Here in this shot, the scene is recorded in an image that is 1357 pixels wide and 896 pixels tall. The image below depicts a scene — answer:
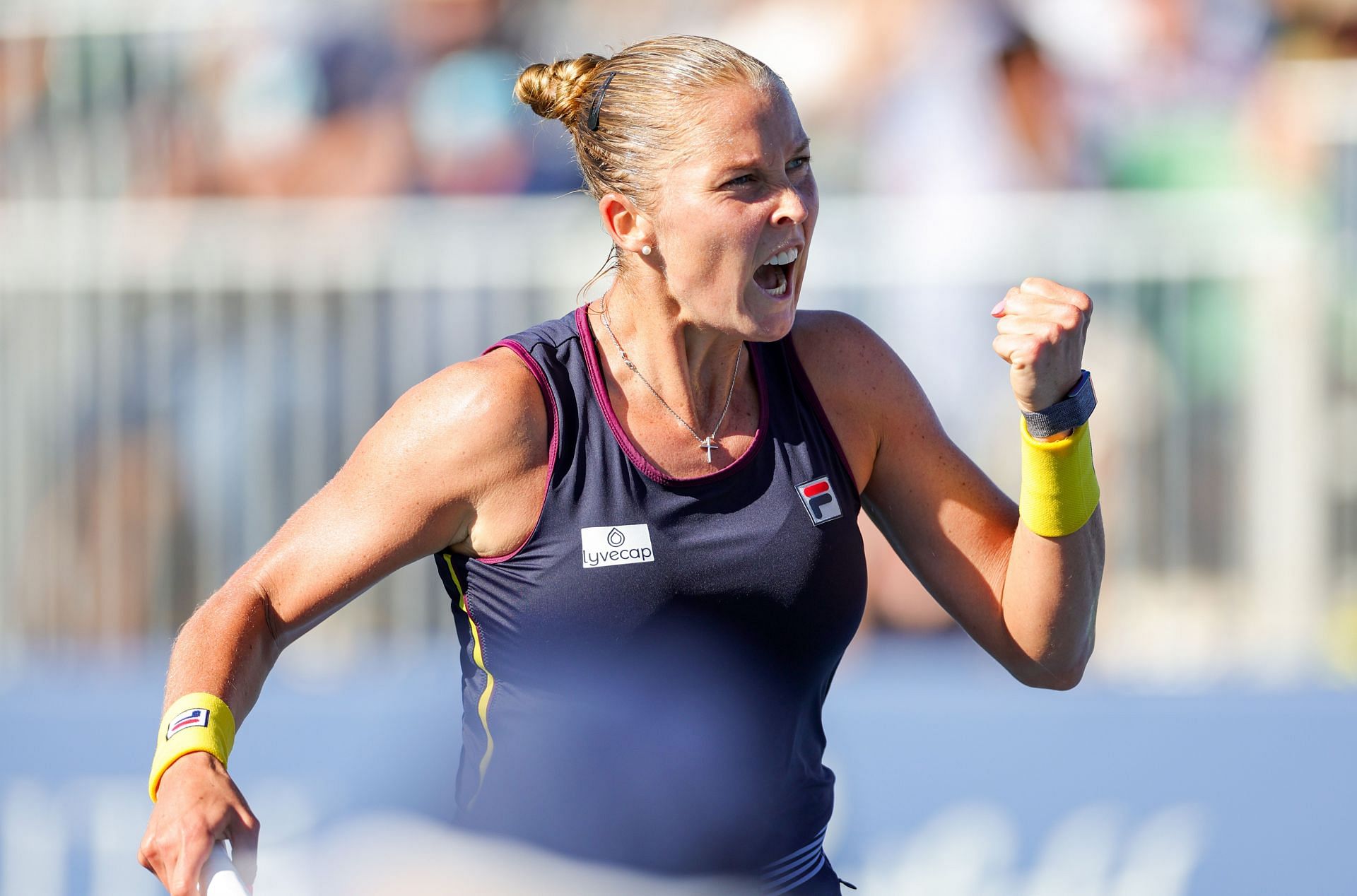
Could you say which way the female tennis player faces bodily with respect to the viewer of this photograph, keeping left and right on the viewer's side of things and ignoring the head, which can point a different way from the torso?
facing the viewer and to the right of the viewer

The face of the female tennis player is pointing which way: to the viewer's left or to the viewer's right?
to the viewer's right
